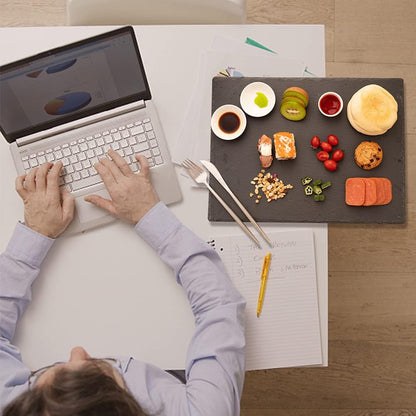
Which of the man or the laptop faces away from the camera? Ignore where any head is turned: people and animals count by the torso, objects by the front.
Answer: the man

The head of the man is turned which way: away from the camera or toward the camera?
away from the camera

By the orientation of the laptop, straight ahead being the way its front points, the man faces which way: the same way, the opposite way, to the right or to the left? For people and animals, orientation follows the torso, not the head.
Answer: the opposite way

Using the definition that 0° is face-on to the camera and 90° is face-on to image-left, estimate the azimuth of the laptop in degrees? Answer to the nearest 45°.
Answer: approximately 0°

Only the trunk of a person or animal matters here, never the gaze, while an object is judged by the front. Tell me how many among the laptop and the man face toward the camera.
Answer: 1

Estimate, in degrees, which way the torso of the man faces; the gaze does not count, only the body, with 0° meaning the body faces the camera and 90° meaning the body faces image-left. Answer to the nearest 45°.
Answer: approximately 180°

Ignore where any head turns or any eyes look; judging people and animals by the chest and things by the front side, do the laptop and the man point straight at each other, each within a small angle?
yes
